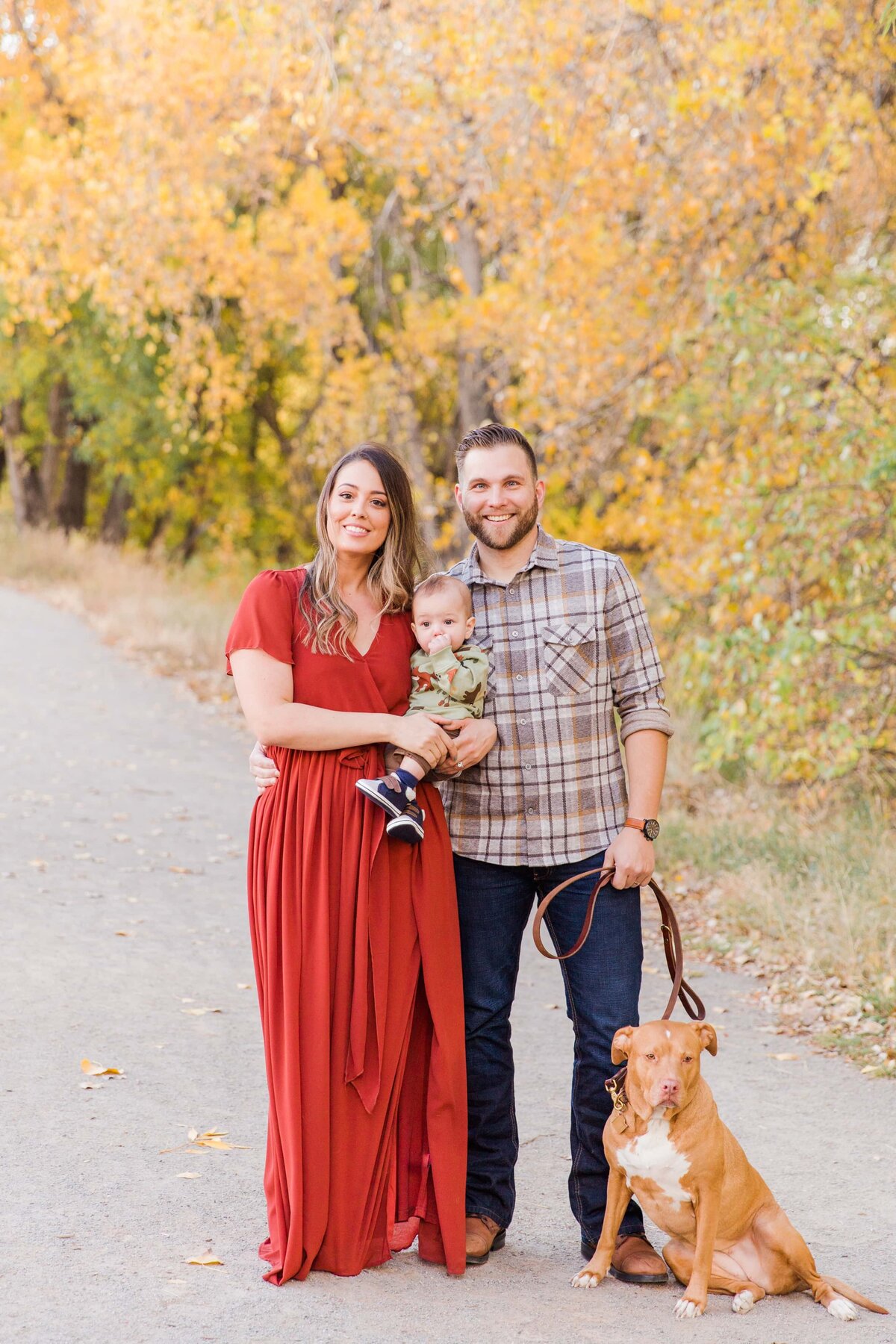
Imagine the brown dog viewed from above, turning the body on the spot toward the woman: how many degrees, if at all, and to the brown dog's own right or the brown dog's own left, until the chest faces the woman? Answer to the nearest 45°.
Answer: approximately 45° to the brown dog's own right

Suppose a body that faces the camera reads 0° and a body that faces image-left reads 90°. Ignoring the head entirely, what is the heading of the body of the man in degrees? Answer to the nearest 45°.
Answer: approximately 0°

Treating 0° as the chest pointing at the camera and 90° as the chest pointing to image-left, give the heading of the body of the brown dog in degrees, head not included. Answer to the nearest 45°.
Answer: approximately 45°

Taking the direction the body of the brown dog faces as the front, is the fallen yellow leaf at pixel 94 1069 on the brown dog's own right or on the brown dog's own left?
on the brown dog's own right

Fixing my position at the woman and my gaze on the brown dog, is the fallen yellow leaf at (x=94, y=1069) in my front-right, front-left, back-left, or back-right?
back-left
